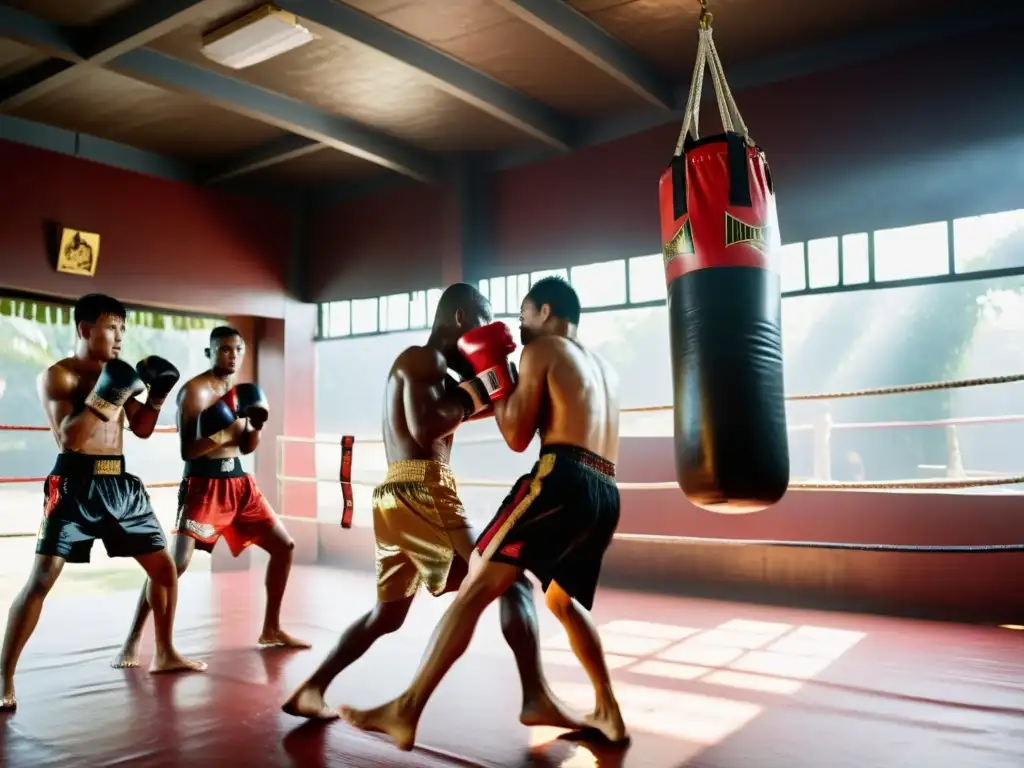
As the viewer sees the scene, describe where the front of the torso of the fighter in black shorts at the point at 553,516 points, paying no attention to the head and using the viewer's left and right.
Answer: facing away from the viewer and to the left of the viewer

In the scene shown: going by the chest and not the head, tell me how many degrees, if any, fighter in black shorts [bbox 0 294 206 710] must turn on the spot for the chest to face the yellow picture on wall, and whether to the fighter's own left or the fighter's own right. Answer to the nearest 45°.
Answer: approximately 135° to the fighter's own left

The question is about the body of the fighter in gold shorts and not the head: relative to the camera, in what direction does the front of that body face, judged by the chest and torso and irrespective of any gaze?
to the viewer's right

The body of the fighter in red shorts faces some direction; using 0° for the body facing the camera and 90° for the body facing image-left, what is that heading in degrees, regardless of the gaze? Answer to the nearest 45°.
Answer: approximately 315°

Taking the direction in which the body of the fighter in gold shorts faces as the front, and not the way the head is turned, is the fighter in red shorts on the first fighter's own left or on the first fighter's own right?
on the first fighter's own left

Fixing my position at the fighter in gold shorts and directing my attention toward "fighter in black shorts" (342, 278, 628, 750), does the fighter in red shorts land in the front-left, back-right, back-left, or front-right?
back-left

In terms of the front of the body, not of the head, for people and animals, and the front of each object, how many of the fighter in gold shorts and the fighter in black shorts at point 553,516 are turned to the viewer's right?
1

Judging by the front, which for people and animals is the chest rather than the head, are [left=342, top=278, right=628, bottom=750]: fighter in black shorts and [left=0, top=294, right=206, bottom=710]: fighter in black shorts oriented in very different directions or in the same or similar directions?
very different directions

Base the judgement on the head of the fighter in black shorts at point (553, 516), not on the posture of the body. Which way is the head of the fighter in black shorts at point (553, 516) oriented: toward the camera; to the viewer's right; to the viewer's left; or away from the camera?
to the viewer's left

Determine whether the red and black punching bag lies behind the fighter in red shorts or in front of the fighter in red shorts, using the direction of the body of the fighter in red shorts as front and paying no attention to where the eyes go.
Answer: in front
